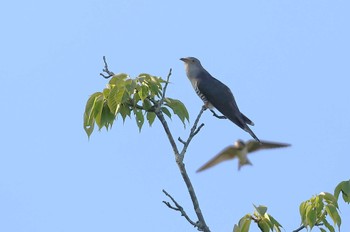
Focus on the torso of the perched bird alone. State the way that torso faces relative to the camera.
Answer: to the viewer's left

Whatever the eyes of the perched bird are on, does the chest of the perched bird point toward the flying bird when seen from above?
no

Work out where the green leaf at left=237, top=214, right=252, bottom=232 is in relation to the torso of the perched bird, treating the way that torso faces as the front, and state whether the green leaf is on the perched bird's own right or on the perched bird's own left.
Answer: on the perched bird's own left

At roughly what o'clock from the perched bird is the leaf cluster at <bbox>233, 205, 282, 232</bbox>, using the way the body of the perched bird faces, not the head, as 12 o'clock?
The leaf cluster is roughly at 6 o'clock from the perched bird.
